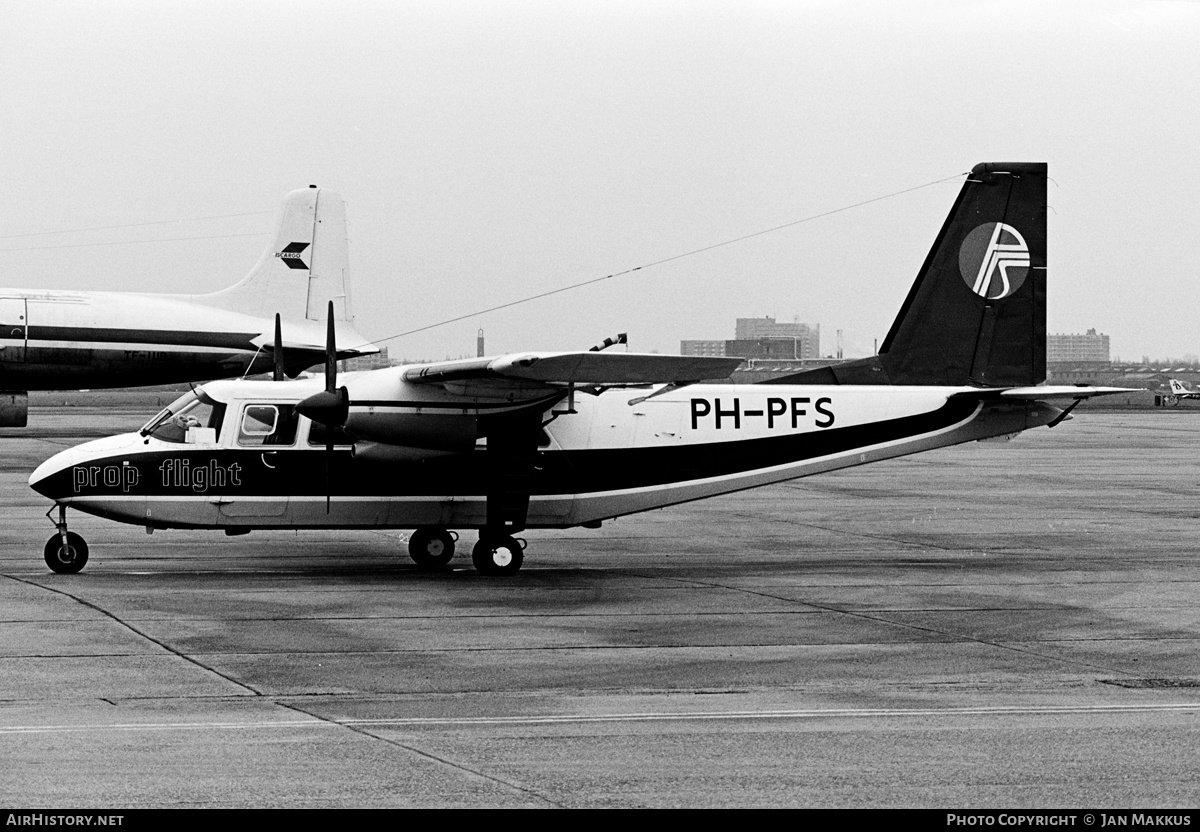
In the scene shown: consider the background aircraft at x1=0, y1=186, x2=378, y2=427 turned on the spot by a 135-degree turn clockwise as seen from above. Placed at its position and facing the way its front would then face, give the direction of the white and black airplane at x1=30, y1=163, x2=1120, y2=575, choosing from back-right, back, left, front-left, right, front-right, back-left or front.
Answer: back-right

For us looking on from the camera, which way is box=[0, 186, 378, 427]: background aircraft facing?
facing to the left of the viewer

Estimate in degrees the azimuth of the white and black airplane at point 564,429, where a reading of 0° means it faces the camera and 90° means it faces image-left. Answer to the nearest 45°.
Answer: approximately 90°
